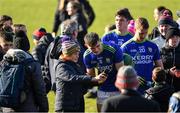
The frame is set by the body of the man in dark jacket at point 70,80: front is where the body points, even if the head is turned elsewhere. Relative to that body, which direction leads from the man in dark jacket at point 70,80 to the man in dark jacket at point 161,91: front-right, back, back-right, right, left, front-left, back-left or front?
front

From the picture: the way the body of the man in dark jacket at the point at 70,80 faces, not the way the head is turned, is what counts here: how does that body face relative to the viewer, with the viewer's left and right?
facing to the right of the viewer

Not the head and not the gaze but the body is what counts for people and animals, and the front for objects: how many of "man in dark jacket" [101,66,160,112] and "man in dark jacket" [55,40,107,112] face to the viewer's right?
1

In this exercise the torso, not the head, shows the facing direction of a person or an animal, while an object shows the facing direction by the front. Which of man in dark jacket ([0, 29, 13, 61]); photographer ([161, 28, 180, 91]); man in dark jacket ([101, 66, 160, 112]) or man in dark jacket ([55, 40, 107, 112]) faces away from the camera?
man in dark jacket ([101, 66, 160, 112])

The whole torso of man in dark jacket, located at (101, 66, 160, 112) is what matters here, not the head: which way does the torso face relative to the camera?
away from the camera
